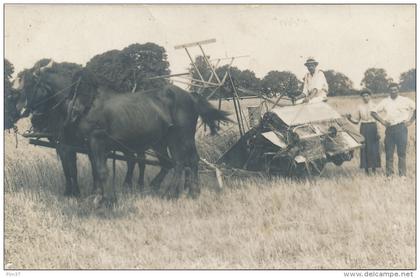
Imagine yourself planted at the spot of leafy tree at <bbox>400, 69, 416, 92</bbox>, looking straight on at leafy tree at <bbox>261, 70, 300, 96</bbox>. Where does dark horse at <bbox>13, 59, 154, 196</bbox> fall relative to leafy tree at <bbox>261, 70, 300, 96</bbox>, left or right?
left

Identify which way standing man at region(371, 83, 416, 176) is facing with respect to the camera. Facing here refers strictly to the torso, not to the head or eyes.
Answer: toward the camera

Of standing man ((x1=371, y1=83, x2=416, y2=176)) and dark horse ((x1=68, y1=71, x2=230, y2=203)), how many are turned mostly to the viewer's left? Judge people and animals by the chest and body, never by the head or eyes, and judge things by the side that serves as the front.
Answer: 1

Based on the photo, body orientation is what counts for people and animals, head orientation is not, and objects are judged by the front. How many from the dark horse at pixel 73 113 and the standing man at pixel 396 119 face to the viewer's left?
1

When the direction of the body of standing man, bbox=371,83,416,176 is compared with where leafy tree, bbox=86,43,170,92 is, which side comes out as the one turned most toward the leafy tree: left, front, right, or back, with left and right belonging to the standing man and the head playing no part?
back

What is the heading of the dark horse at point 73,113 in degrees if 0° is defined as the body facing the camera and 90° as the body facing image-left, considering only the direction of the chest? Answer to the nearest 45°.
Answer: approximately 90°

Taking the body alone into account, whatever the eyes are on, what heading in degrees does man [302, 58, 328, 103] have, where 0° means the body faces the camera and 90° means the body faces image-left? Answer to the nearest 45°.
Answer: approximately 45°

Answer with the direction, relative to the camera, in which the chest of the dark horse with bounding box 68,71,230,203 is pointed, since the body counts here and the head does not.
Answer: to the viewer's left

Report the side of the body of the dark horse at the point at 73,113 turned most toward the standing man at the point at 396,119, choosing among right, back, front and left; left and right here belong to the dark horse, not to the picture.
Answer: back
